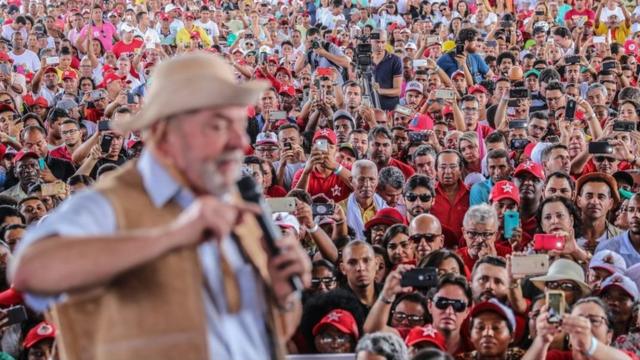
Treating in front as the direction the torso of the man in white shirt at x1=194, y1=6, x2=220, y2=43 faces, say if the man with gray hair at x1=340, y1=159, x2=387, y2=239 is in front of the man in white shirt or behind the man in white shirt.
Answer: in front

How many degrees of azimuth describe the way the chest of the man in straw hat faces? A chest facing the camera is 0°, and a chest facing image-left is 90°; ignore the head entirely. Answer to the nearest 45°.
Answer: approximately 315°

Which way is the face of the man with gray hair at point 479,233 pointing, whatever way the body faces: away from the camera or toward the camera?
toward the camera

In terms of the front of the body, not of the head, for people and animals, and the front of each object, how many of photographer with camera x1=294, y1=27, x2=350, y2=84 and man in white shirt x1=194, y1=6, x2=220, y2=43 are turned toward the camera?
2

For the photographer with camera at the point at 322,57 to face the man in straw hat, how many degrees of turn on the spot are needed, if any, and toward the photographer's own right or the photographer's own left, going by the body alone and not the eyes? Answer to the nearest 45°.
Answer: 0° — they already face them

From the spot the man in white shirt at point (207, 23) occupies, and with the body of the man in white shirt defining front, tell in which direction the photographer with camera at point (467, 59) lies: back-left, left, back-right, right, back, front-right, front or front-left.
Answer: front-left

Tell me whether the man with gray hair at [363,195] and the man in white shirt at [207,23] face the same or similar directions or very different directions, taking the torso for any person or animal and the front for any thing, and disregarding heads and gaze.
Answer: same or similar directions

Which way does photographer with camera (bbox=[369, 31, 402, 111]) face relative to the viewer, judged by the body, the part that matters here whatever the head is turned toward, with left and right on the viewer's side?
facing the viewer and to the left of the viewer

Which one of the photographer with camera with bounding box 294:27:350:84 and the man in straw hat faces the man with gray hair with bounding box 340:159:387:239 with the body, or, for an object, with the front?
the photographer with camera

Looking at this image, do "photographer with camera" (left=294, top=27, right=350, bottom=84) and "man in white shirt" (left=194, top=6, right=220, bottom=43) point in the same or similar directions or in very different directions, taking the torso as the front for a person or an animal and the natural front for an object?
same or similar directions

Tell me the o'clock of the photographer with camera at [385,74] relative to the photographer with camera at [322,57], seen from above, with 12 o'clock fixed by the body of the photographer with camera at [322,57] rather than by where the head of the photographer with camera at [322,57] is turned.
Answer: the photographer with camera at [385,74] is roughly at 10 o'clock from the photographer with camera at [322,57].

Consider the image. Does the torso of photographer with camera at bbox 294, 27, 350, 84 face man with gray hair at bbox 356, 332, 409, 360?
yes

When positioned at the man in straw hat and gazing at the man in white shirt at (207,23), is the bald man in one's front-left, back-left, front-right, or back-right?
front-right

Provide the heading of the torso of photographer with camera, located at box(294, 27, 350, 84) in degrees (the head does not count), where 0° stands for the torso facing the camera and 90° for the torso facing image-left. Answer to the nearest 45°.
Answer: approximately 0°

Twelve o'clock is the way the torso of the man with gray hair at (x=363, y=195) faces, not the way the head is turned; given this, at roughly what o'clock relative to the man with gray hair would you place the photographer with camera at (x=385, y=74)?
The photographer with camera is roughly at 6 o'clock from the man with gray hair.

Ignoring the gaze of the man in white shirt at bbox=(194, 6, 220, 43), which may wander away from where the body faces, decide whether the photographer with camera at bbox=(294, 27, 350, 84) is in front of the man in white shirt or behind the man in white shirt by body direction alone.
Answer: in front
